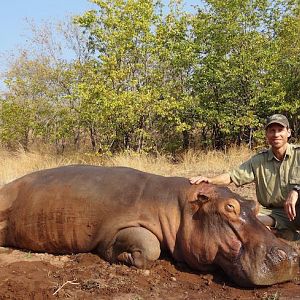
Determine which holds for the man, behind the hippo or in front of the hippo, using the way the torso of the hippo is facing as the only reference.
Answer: in front

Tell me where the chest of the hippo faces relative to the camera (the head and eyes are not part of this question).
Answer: to the viewer's right

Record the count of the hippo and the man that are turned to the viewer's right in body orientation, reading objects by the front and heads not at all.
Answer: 1

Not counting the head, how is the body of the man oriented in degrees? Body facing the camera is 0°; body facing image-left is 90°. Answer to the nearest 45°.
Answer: approximately 0°

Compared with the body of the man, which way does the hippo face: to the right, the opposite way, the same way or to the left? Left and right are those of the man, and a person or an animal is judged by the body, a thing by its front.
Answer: to the left
